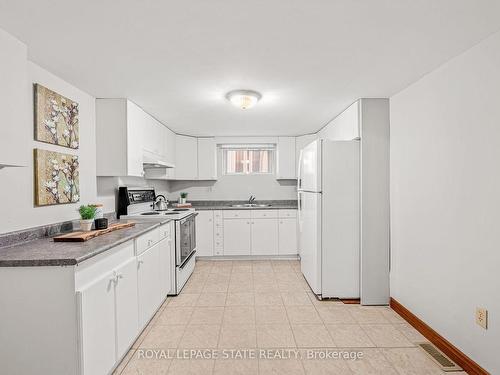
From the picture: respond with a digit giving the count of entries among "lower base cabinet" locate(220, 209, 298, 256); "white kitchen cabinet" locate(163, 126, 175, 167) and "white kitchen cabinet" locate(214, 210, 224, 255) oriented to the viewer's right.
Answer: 1

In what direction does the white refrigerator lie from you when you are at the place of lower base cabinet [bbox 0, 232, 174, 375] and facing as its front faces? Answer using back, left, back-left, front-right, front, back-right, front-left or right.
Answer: front-left

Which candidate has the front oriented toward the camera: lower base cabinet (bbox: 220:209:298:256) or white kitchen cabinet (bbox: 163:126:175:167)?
the lower base cabinet

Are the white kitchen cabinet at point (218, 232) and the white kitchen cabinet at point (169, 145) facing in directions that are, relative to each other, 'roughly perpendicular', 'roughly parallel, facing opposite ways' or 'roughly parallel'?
roughly perpendicular

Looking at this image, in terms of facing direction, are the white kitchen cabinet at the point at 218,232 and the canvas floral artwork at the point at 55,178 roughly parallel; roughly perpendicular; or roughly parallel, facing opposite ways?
roughly perpendicular

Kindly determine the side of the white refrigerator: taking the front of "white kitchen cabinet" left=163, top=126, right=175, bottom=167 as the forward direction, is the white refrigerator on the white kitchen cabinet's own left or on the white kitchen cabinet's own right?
on the white kitchen cabinet's own right

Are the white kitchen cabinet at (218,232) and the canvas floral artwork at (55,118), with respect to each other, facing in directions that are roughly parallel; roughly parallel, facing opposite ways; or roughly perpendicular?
roughly perpendicular

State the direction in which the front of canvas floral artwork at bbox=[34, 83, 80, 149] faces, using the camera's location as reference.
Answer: facing the viewer and to the right of the viewer

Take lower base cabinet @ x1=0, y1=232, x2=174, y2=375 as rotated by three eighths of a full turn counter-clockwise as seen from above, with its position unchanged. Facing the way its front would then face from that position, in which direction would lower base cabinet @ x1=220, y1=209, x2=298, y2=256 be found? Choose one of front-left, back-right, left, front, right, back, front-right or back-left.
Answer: front-right

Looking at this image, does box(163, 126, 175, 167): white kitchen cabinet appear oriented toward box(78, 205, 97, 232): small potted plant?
no

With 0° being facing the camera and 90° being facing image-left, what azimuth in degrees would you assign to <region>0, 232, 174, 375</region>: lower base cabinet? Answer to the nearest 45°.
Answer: approximately 315°

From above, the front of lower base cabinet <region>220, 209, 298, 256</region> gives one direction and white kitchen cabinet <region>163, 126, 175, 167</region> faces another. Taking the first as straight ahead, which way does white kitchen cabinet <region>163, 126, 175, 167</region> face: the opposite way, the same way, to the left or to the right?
to the left

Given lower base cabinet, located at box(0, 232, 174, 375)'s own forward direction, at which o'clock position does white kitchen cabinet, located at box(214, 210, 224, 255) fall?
The white kitchen cabinet is roughly at 9 o'clock from the lower base cabinet.

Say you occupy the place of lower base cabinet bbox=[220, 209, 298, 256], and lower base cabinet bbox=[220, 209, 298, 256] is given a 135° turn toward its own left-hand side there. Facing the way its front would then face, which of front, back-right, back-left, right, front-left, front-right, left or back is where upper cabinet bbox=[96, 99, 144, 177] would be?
back

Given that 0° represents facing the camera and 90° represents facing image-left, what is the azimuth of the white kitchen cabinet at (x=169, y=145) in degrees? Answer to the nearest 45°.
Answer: approximately 270°

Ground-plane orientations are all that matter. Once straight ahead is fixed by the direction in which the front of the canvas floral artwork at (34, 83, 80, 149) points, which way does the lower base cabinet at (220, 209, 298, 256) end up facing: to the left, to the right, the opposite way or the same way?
to the right

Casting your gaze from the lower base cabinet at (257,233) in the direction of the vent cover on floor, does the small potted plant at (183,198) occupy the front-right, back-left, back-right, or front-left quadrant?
back-right

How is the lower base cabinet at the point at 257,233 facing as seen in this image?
toward the camera

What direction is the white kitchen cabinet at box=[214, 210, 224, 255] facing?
toward the camera
